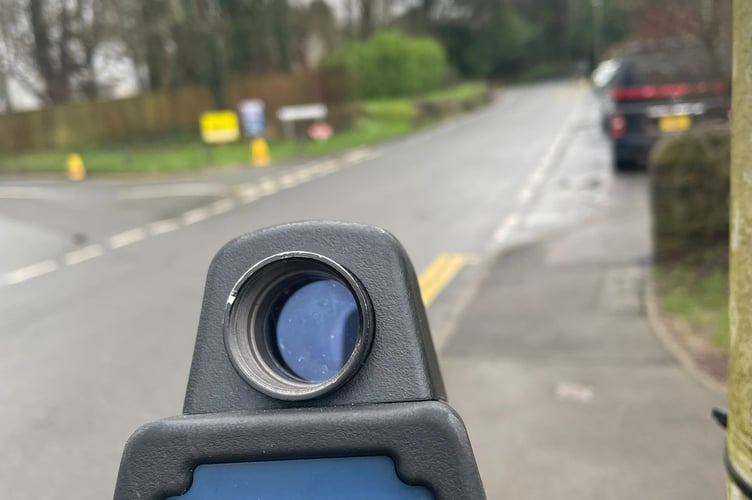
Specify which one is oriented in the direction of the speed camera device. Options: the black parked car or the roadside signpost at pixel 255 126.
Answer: the roadside signpost

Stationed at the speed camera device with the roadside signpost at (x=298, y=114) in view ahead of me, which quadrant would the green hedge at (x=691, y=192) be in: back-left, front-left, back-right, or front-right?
front-right

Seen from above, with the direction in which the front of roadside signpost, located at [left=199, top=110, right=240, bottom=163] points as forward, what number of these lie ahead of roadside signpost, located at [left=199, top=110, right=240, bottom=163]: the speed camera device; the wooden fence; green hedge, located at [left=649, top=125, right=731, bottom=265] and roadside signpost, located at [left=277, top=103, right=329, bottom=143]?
2

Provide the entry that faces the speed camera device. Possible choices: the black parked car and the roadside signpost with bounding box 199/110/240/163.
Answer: the roadside signpost

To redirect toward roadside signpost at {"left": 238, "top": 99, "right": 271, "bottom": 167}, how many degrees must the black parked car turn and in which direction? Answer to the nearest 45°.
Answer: approximately 45° to its left

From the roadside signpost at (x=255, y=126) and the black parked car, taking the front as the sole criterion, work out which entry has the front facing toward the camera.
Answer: the roadside signpost

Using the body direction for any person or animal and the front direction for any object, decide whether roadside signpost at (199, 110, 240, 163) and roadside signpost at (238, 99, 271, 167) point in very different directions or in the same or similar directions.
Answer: same or similar directions

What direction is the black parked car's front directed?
away from the camera

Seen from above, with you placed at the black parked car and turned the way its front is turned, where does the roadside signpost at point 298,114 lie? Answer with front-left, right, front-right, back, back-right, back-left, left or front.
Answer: front-left

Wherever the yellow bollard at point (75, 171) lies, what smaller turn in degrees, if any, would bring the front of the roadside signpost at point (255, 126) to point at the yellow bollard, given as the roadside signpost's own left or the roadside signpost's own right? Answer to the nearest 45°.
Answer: approximately 90° to the roadside signpost's own right

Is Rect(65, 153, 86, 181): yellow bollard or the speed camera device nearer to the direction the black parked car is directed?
the yellow bollard

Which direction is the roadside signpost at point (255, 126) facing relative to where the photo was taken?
toward the camera

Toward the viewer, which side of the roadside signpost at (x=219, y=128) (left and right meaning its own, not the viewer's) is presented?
front
